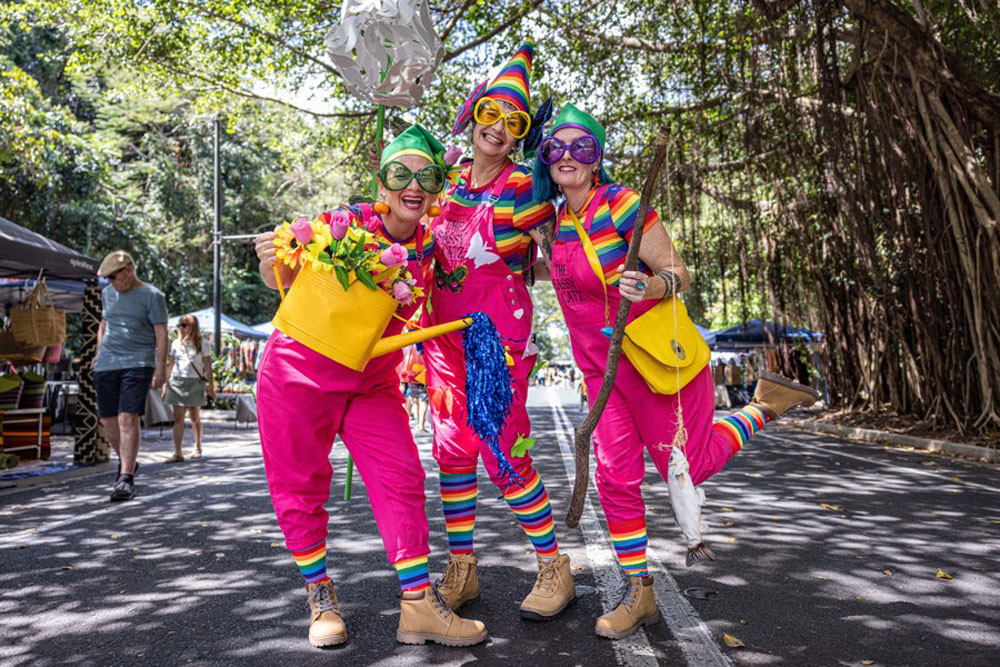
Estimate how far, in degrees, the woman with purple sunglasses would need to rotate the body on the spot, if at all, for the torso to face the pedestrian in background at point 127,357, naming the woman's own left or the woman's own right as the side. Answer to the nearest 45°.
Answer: approximately 90° to the woman's own right

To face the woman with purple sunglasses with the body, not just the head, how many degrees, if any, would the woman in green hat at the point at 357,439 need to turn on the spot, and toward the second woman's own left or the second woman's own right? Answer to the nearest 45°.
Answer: approximately 90° to the second woman's own left

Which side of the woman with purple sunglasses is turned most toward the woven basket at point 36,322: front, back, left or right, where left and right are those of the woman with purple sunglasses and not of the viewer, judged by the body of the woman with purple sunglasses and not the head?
right

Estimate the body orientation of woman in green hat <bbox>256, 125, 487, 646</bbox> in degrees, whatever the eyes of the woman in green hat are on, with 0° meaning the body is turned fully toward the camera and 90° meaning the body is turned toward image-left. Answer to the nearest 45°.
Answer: approximately 0°
